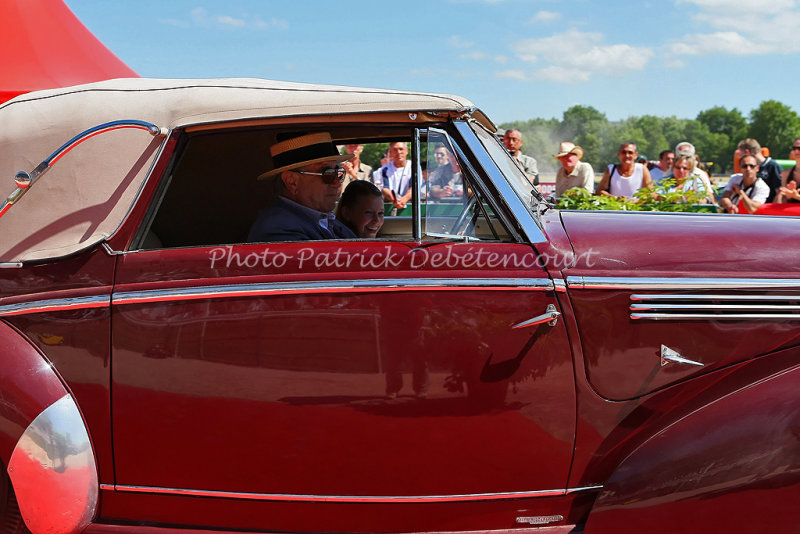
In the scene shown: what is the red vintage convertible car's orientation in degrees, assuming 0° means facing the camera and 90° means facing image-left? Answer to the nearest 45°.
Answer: approximately 270°

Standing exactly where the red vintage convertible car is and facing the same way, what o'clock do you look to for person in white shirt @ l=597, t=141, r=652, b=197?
The person in white shirt is roughly at 10 o'clock from the red vintage convertible car.

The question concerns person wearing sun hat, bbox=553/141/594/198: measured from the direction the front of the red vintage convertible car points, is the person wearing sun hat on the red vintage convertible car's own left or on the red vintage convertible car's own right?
on the red vintage convertible car's own left

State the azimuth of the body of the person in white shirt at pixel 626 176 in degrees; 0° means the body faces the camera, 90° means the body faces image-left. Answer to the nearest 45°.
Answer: approximately 0°

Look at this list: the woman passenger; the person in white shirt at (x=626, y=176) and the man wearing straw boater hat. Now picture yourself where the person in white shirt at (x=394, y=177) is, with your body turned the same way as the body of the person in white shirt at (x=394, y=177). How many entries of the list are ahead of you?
2
